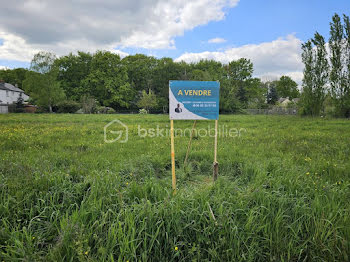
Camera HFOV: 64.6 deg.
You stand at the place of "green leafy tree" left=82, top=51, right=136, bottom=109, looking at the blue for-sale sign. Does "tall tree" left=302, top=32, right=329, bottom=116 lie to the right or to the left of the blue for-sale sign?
left

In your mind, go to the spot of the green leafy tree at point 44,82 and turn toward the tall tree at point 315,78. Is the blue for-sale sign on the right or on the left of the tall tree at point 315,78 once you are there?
right

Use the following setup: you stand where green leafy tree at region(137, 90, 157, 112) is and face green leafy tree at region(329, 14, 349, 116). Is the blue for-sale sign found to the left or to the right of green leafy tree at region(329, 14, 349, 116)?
right

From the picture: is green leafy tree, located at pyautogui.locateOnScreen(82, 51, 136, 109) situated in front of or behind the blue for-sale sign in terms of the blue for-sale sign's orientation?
behind

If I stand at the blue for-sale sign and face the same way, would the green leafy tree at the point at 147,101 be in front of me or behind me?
behind

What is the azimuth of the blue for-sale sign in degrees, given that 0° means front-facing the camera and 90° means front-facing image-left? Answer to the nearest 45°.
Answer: approximately 0°

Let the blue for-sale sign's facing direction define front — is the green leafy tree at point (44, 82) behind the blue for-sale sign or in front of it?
behind
